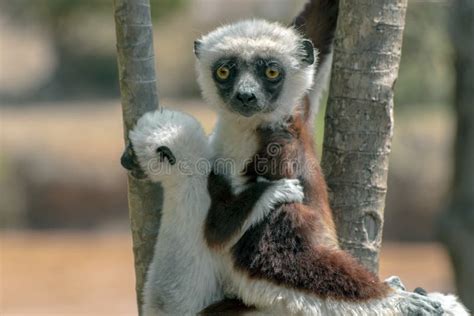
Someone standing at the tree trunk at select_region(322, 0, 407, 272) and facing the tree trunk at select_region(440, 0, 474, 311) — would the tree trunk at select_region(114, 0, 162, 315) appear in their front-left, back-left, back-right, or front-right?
back-left

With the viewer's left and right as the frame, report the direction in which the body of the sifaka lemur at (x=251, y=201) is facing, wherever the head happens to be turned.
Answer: facing the viewer
